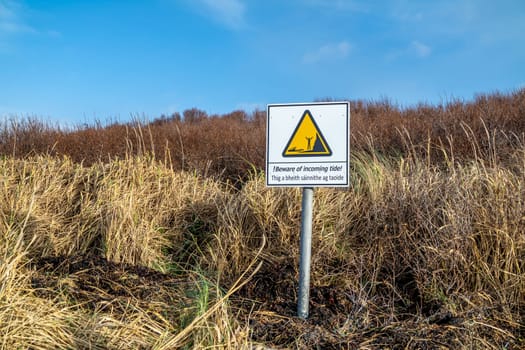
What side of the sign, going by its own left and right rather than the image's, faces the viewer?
front
